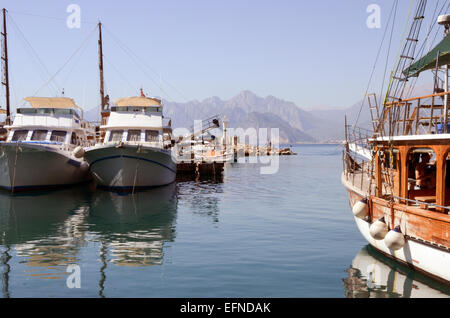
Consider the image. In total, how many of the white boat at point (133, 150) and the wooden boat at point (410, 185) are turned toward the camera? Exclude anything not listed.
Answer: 1

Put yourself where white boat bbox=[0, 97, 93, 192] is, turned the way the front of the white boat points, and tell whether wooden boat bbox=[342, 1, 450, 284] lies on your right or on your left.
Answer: on your left

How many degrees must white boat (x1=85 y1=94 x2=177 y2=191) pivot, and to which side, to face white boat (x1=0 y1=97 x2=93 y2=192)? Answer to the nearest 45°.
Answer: approximately 90° to its right

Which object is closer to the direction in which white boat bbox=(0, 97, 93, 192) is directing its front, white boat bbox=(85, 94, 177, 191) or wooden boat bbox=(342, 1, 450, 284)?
the wooden boat

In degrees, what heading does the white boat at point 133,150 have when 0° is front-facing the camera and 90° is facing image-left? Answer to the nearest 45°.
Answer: approximately 0°

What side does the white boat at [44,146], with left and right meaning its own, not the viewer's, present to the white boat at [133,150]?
left

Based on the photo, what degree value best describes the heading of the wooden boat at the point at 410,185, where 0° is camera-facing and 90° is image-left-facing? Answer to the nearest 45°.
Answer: approximately 135°

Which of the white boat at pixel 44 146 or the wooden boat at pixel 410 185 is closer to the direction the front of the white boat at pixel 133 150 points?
the wooden boat
